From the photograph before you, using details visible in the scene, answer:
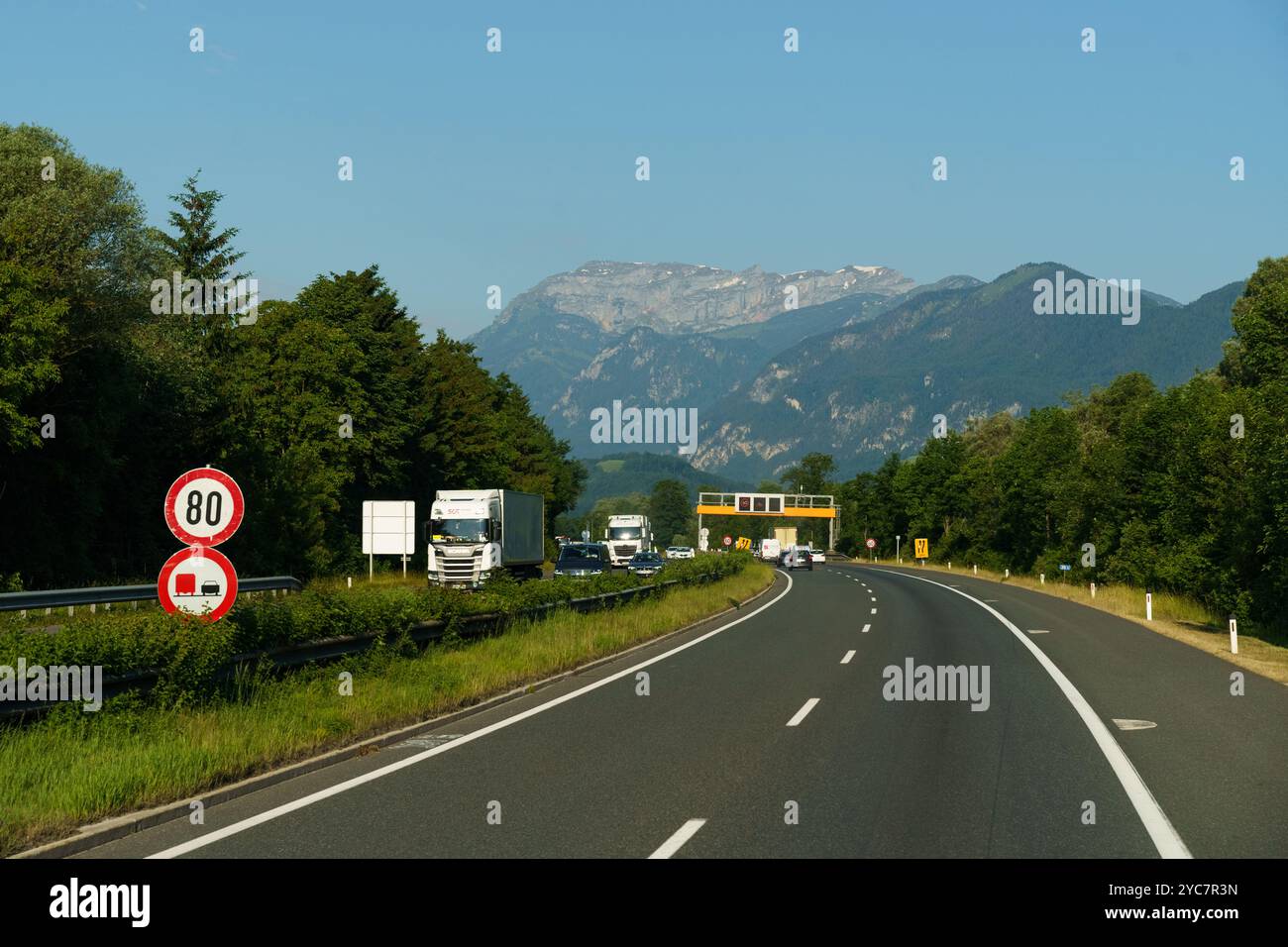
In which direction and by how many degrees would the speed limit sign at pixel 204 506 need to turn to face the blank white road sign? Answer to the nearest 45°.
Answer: approximately 180°

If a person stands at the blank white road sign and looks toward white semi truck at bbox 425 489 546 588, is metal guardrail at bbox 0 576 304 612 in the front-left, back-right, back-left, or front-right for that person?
back-right

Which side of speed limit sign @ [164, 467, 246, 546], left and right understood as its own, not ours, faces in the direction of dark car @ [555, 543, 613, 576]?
back

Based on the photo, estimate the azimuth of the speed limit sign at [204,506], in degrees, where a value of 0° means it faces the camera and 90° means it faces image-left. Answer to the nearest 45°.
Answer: approximately 0°

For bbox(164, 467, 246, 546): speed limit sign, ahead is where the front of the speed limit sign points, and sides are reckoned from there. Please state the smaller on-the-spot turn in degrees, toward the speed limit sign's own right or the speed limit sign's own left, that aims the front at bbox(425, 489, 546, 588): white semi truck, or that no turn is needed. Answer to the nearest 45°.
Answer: approximately 180°

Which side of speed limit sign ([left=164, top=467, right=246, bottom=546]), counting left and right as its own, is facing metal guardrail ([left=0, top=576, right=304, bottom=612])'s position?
back
